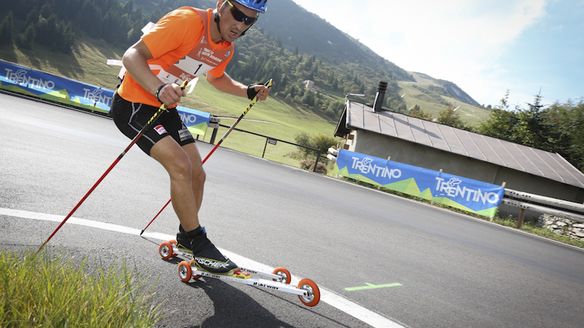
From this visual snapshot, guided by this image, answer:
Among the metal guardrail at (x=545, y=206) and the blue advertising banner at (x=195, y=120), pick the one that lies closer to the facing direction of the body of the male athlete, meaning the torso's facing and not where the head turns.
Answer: the metal guardrail

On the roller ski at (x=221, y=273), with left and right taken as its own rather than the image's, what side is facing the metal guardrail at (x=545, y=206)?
left

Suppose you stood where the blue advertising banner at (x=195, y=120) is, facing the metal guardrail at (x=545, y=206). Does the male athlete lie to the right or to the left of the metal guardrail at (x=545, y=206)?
right

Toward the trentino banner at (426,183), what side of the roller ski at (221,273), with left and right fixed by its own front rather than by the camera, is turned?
left

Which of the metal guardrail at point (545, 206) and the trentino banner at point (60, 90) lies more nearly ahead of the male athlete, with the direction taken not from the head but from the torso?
the metal guardrail

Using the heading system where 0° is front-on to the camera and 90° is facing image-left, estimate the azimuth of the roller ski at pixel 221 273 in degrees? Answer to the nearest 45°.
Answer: approximately 315°

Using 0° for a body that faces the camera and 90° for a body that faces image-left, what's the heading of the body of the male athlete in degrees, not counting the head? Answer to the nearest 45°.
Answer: approximately 315°

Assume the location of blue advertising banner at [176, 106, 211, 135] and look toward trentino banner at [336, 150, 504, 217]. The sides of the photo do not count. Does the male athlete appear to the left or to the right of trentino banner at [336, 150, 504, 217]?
right

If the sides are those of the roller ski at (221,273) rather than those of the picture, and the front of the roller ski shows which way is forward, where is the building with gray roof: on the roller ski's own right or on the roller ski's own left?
on the roller ski's own left
